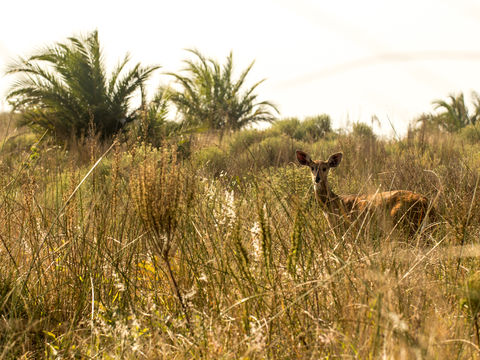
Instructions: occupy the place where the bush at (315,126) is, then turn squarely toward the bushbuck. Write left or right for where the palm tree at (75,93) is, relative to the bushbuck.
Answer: right

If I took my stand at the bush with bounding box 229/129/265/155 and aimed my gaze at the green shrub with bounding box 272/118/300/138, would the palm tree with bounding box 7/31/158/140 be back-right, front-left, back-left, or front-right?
back-left

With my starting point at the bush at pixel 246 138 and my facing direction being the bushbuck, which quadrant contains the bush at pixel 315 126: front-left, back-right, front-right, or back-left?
back-left

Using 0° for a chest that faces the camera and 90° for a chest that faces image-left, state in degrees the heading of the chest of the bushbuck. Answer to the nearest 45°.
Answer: approximately 90°

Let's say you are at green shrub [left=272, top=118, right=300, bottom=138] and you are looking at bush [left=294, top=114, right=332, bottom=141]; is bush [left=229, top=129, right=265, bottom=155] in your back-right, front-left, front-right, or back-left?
back-right

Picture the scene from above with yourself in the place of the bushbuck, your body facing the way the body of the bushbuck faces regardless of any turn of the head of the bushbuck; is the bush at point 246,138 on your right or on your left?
on your right

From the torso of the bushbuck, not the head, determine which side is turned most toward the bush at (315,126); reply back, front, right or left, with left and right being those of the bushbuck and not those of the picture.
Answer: right

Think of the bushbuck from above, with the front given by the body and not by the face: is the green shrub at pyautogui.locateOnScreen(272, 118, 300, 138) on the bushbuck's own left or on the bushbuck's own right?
on the bushbuck's own right

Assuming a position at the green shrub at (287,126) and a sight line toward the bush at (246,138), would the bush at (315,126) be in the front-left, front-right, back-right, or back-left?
back-left

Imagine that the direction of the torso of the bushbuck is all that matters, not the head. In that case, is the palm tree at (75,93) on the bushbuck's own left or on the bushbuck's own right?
on the bushbuck's own right
